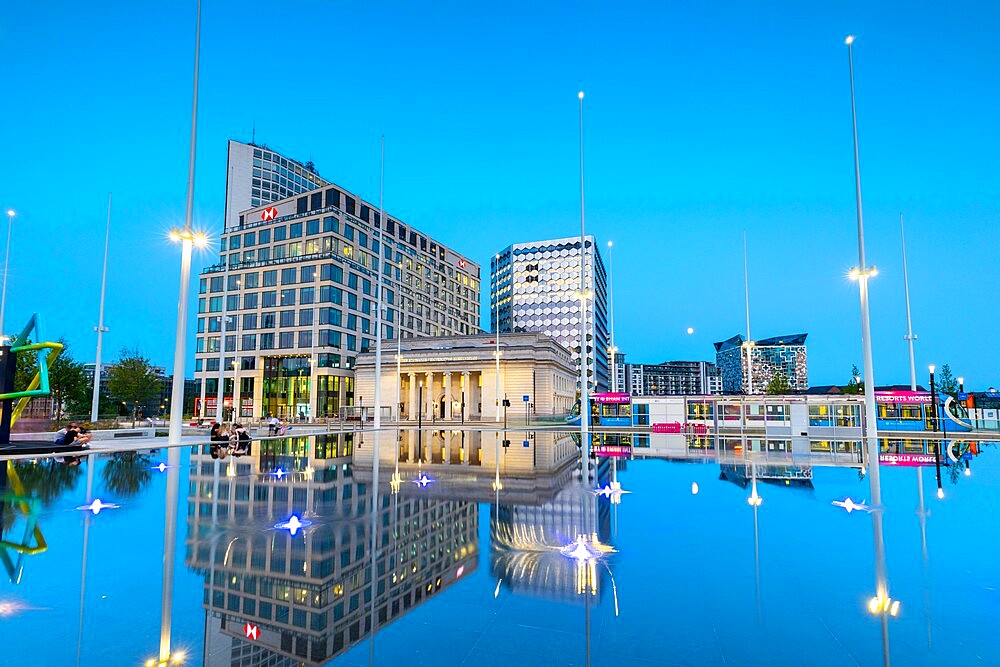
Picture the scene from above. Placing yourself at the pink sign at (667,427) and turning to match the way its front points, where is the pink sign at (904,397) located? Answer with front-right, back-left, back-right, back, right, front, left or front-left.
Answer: left

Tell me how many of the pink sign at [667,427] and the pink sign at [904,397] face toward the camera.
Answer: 2

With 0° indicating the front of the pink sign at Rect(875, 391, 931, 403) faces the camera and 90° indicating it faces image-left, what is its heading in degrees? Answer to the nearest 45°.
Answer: approximately 0°

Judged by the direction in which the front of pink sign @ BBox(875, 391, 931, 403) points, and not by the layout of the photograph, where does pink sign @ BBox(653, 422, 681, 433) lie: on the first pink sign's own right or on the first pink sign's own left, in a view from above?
on the first pink sign's own right

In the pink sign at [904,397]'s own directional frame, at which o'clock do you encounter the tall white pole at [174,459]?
The tall white pole is roughly at 1 o'clock from the pink sign.

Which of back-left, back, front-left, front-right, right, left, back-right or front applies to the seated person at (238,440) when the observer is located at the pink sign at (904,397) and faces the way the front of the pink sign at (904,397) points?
front-right

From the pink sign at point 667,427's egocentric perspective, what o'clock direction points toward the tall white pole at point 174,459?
The tall white pole is roughly at 1 o'clock from the pink sign.
